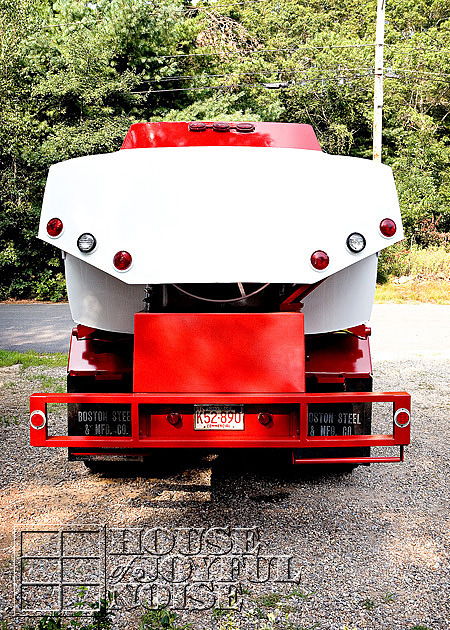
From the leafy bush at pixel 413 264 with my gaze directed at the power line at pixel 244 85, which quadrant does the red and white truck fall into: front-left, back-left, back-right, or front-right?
back-left

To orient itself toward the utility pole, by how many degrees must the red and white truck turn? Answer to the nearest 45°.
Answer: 0° — it already faces it

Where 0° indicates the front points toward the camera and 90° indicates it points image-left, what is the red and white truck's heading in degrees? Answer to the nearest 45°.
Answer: approximately 180°

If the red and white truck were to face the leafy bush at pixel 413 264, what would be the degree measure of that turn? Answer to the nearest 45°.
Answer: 0° — it already faces it

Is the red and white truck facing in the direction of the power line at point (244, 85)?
yes

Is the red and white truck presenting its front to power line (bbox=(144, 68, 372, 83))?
yes
